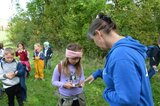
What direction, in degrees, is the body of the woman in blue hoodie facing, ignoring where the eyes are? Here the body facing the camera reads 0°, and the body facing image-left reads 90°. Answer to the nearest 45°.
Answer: approximately 90°
